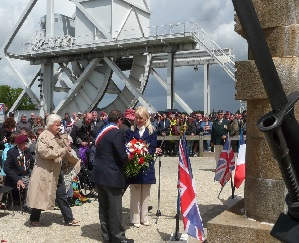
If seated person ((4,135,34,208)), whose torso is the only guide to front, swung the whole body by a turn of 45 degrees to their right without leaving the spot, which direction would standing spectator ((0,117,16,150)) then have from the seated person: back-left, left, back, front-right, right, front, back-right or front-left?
back

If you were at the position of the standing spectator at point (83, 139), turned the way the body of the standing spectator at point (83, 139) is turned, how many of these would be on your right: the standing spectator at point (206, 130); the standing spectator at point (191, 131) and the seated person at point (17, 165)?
1

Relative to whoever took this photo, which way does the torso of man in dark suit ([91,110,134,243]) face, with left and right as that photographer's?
facing away from the viewer and to the right of the viewer

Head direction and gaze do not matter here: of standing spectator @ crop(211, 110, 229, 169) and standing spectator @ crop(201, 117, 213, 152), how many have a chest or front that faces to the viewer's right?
0

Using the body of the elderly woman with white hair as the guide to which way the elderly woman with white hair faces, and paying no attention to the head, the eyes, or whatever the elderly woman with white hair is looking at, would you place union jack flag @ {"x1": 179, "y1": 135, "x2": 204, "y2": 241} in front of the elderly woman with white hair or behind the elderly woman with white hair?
in front

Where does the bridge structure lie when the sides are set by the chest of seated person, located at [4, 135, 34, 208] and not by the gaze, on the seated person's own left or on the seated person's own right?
on the seated person's own left

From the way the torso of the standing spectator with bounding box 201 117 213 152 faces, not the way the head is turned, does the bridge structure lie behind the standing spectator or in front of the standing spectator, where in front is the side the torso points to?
behind

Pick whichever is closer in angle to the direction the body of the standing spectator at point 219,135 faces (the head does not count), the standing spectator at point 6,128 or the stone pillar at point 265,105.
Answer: the stone pillar

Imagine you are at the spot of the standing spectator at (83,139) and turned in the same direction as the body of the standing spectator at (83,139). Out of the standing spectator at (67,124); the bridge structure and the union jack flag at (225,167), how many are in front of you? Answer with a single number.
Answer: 1

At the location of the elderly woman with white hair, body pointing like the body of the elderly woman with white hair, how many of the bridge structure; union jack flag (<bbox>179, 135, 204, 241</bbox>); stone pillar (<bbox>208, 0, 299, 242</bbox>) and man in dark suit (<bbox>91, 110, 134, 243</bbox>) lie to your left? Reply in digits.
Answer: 1

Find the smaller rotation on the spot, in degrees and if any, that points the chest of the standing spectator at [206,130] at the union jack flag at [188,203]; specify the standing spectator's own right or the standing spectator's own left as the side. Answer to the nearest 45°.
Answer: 0° — they already face it

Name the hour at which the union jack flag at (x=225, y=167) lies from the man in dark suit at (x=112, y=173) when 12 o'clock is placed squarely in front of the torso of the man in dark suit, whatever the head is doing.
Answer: The union jack flag is roughly at 12 o'clock from the man in dark suit.

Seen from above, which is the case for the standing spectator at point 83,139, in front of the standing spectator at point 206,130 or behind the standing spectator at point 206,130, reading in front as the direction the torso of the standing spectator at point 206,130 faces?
in front

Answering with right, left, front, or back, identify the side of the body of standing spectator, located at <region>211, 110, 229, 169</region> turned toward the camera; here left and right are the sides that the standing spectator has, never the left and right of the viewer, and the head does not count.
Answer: front

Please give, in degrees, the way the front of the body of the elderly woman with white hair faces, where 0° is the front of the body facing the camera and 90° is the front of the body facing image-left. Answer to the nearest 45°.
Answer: approximately 270°

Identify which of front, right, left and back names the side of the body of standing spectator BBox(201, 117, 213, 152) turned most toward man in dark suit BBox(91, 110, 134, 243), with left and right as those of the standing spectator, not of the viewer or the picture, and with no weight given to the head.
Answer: front

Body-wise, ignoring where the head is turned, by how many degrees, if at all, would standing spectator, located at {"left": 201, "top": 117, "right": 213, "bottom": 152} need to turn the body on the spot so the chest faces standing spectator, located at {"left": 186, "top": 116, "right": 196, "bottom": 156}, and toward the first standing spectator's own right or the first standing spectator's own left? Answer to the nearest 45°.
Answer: approximately 90° to the first standing spectator's own right

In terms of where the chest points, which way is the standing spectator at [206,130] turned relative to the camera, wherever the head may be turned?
toward the camera

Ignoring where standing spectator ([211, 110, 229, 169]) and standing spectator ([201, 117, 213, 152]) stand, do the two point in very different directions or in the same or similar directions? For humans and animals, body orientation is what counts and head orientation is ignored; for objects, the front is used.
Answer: same or similar directions
